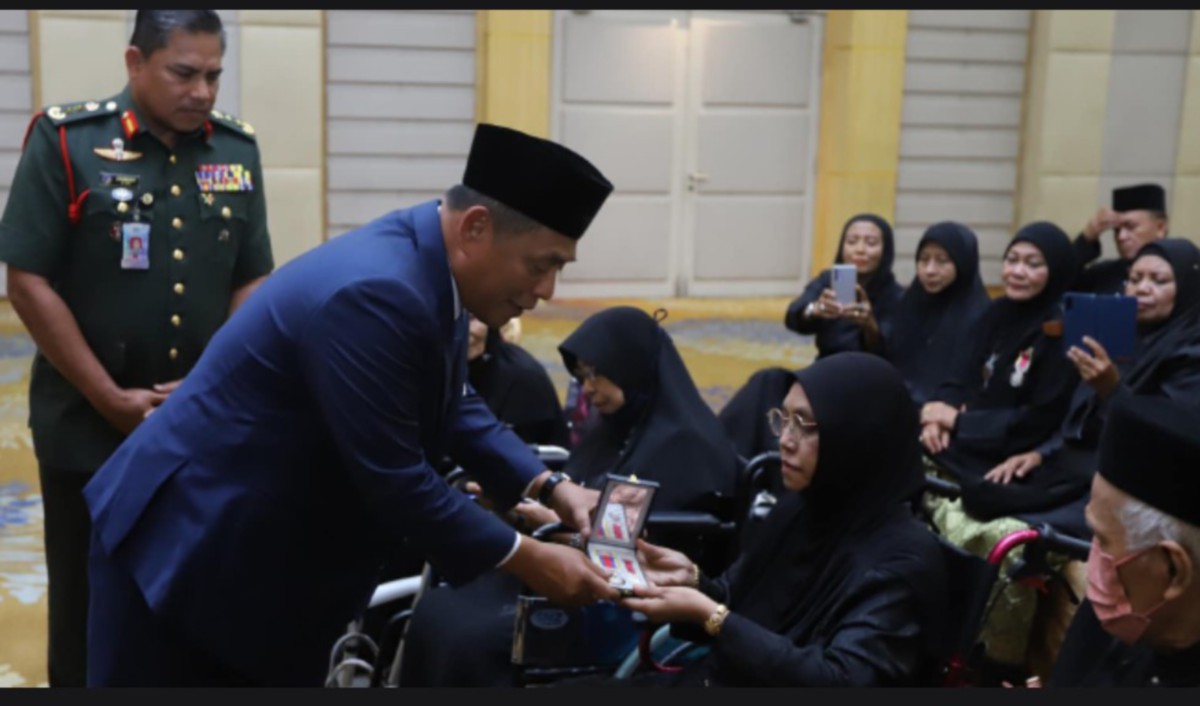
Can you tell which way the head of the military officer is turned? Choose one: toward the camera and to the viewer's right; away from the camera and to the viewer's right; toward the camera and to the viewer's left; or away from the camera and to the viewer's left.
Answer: toward the camera and to the viewer's right

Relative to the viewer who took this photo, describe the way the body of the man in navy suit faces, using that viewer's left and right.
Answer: facing to the right of the viewer

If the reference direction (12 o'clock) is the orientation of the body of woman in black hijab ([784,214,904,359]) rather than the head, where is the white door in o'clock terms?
The white door is roughly at 4 o'clock from the woman in black hijab.

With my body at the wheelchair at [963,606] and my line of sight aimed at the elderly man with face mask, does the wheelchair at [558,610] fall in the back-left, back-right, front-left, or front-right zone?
back-right

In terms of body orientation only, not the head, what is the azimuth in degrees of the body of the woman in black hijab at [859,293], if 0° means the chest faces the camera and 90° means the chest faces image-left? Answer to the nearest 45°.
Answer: approximately 45°

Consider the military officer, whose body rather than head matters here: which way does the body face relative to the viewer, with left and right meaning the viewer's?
facing the viewer and to the right of the viewer

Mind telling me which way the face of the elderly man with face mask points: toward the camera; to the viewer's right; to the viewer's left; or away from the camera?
to the viewer's left

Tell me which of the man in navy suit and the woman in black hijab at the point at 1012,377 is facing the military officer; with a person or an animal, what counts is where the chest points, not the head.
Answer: the woman in black hijab

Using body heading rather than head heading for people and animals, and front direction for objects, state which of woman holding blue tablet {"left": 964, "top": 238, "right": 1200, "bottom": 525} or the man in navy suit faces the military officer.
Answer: the woman holding blue tablet

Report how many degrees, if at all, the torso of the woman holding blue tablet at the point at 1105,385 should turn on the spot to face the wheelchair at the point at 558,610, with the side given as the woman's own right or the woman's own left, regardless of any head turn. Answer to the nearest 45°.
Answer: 0° — they already face it

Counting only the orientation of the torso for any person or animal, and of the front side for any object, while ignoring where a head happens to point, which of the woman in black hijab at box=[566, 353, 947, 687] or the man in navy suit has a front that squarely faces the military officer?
the woman in black hijab

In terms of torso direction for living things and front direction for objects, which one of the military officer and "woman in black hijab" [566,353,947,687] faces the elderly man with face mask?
the military officer

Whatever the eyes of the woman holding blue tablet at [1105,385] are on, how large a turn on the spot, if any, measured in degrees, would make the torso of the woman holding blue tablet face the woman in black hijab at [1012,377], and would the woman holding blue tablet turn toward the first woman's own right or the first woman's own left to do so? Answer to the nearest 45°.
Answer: approximately 90° to the first woman's own right

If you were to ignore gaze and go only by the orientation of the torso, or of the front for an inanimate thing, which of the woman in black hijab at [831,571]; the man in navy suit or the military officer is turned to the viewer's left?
the woman in black hijab

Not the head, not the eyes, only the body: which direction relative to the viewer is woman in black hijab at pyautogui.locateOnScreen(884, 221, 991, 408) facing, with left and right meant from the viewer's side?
facing the viewer and to the left of the viewer

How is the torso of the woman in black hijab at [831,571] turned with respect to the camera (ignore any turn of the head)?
to the viewer's left

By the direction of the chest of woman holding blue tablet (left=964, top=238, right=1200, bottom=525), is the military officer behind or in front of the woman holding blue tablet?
in front

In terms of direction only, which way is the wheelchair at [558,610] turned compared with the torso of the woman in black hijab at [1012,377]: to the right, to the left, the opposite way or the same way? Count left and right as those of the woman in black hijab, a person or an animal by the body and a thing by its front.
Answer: the same way

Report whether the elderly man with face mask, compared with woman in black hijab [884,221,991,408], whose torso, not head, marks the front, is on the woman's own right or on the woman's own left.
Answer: on the woman's own left

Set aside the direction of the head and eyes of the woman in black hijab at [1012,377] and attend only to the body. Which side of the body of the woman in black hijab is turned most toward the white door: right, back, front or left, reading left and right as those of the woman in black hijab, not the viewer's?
right

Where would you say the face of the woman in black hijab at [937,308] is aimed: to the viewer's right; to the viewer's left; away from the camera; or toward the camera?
toward the camera
